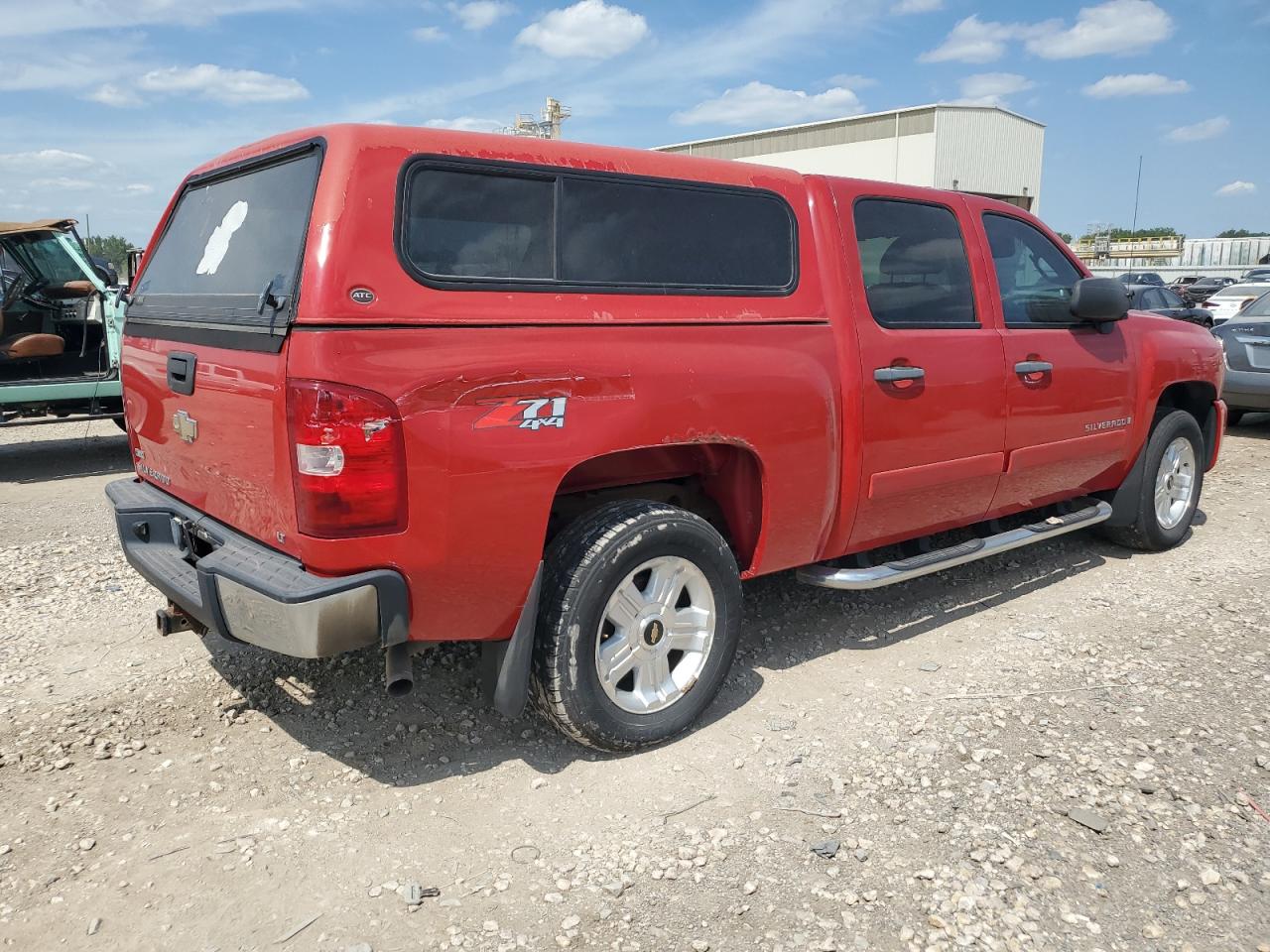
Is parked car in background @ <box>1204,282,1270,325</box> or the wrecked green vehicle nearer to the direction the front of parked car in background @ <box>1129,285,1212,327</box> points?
the parked car in background

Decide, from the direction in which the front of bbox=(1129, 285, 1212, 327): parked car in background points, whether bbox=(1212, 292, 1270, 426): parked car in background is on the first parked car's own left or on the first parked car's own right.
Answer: on the first parked car's own right

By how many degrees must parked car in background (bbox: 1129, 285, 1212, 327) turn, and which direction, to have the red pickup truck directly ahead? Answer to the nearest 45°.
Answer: approximately 90° to its right

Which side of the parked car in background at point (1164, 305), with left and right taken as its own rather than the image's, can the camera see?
right

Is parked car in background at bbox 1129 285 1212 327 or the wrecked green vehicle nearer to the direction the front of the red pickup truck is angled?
the parked car in background

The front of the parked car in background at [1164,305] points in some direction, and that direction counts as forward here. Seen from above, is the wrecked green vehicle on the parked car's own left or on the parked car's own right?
on the parked car's own right

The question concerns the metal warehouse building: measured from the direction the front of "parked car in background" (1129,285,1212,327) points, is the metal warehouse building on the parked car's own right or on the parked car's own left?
on the parked car's own left

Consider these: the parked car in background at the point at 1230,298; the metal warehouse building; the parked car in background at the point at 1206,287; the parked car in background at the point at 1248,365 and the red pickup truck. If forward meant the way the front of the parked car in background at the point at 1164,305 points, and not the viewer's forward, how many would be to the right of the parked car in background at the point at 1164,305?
2

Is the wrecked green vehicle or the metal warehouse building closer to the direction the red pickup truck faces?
the metal warehouse building

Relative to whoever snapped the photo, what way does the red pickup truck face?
facing away from the viewer and to the right of the viewer

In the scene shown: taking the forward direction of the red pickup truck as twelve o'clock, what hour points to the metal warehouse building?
The metal warehouse building is roughly at 11 o'clock from the red pickup truck.

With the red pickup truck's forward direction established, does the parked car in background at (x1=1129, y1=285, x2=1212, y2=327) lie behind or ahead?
ahead
